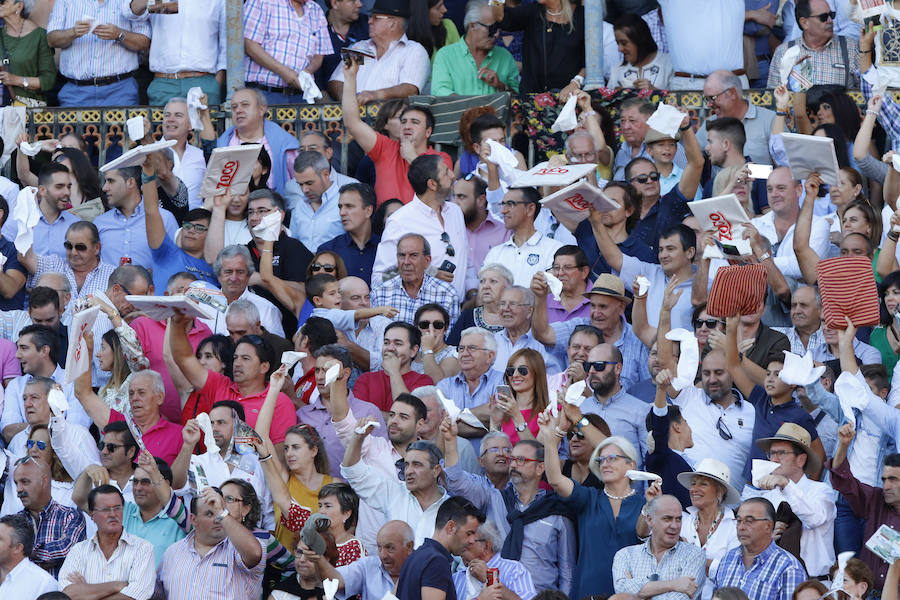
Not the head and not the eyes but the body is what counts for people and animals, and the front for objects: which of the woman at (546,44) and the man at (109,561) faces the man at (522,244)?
the woman

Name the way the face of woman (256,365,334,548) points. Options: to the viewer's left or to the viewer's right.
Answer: to the viewer's left

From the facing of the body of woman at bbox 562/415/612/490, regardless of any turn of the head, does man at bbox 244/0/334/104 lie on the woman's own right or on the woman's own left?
on the woman's own right

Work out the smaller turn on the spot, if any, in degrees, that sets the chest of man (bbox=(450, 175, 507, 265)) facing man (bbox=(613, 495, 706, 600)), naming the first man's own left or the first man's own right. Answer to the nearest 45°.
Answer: approximately 45° to the first man's own left

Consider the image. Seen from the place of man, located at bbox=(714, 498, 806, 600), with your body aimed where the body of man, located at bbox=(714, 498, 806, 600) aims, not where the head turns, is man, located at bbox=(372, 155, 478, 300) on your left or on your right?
on your right

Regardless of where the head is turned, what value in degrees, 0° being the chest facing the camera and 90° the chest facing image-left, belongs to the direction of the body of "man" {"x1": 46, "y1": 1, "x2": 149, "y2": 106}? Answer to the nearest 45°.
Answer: approximately 0°

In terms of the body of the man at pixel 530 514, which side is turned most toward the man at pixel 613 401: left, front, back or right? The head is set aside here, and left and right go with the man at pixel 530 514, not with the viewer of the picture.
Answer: back

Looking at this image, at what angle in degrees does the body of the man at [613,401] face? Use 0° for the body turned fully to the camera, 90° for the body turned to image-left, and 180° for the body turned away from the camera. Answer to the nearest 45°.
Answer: approximately 45°

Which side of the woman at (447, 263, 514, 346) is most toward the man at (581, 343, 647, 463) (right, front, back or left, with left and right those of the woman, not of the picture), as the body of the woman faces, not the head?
left
